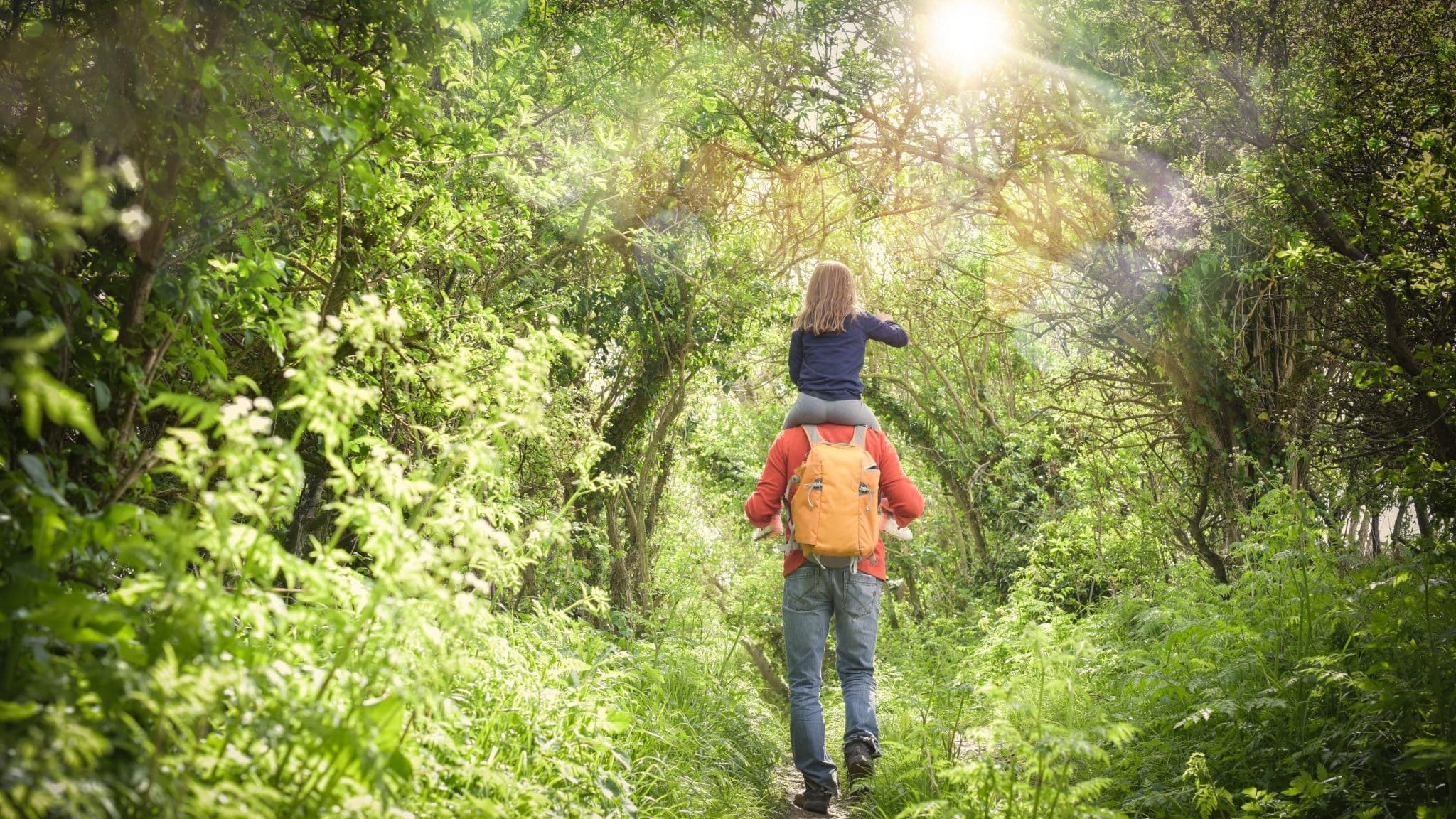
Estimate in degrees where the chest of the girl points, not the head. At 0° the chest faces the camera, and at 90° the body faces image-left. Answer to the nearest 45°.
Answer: approximately 180°

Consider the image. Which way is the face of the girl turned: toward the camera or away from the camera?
away from the camera

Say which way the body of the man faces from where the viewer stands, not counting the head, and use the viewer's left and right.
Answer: facing away from the viewer
